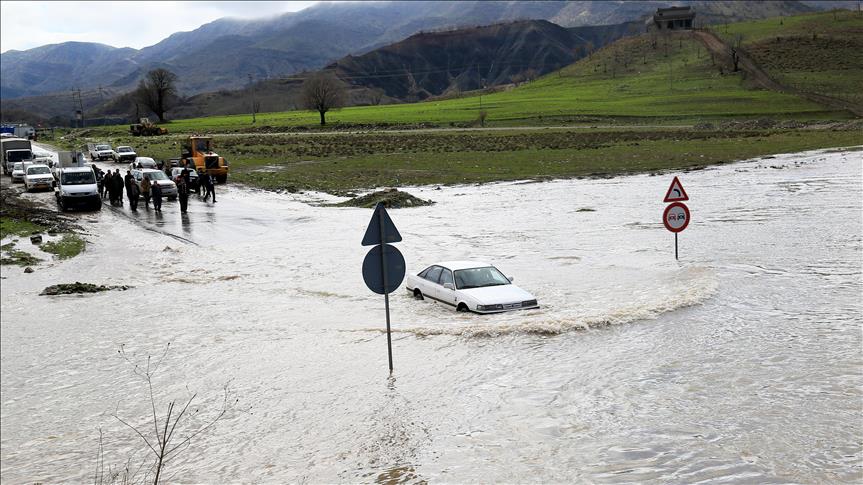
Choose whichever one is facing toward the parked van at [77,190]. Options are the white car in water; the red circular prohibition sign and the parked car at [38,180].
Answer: the parked car at [38,180]

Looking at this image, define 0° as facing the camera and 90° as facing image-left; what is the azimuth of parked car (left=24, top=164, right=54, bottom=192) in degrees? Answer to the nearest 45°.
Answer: approximately 0°

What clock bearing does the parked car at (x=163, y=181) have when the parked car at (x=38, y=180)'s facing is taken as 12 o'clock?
the parked car at (x=163, y=181) is roughly at 11 o'clock from the parked car at (x=38, y=180).

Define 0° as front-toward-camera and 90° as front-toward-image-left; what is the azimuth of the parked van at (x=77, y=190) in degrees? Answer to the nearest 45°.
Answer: approximately 0°

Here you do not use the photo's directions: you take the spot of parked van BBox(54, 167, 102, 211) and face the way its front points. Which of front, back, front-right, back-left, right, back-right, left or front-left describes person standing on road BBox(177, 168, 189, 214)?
front-left

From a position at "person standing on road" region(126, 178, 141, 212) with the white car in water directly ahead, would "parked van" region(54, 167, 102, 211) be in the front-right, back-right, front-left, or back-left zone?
back-right

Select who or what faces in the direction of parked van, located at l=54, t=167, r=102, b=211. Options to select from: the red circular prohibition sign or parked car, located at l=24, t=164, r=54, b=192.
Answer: parked car, located at l=24, t=164, r=54, b=192
